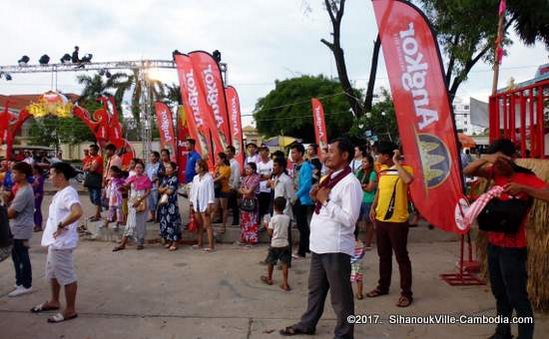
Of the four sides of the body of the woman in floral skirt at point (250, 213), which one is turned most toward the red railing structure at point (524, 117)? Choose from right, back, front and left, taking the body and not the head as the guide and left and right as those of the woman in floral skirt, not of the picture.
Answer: left

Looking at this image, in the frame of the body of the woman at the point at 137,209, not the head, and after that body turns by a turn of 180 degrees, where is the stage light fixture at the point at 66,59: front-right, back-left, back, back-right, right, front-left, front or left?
front-left

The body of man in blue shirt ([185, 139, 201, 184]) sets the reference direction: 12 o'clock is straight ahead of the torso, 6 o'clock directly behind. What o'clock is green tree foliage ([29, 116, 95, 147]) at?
The green tree foliage is roughly at 4 o'clock from the man in blue shirt.

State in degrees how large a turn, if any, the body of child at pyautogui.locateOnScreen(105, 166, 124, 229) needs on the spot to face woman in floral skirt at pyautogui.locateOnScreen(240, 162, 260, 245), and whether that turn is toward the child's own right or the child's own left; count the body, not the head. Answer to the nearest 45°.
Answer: approximately 90° to the child's own left

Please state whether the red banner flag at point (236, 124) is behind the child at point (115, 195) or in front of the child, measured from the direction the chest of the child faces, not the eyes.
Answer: behind

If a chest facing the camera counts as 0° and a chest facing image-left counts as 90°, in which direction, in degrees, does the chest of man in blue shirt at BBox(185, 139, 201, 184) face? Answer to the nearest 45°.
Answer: approximately 45°
